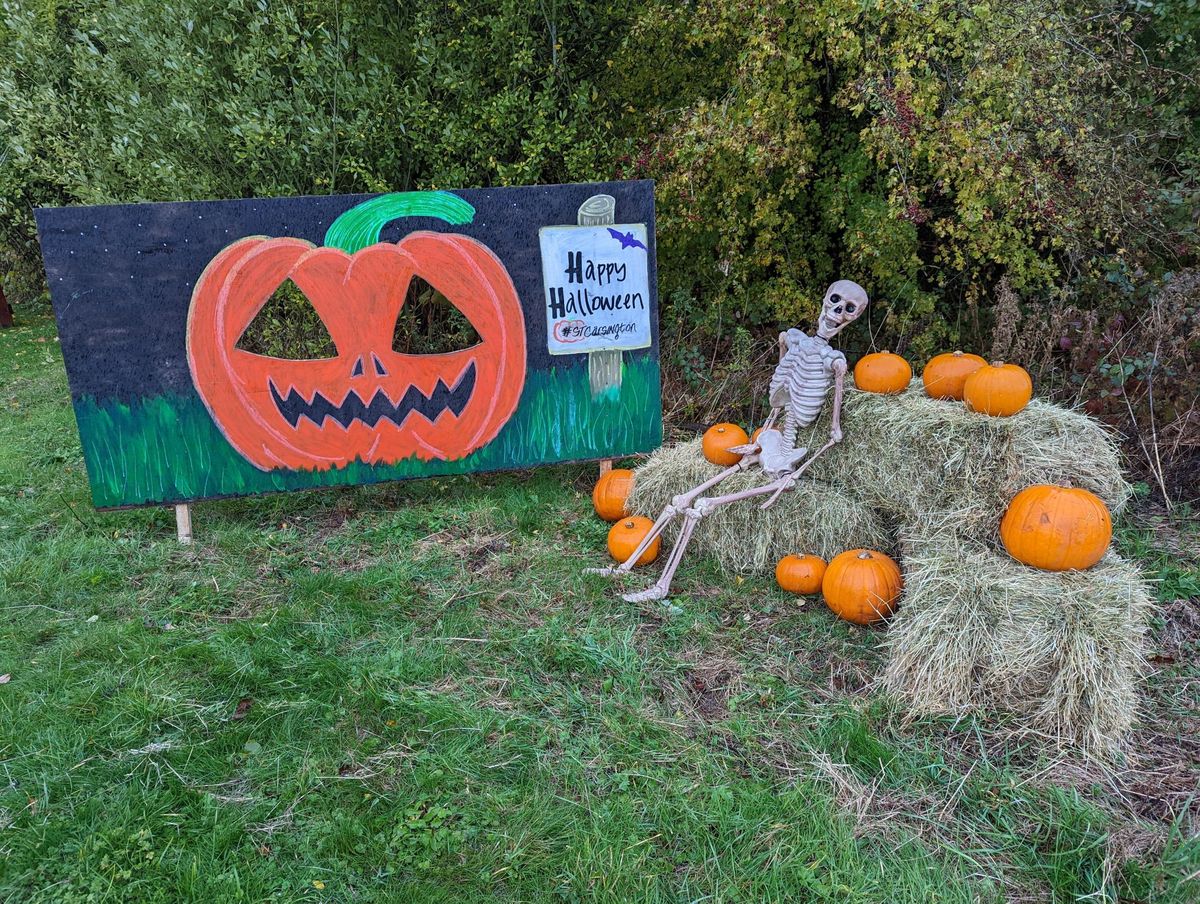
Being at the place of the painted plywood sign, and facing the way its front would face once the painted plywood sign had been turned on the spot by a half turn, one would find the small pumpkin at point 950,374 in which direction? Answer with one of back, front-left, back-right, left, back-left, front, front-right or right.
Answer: back-right

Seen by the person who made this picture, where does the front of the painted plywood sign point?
facing the viewer

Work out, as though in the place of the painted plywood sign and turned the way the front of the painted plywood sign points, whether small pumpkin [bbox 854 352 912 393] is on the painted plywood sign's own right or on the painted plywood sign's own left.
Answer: on the painted plywood sign's own left

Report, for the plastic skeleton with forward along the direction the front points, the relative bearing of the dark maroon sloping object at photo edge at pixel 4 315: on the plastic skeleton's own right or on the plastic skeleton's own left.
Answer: on the plastic skeleton's own right

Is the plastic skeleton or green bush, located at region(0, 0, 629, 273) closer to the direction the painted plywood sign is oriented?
the plastic skeleton

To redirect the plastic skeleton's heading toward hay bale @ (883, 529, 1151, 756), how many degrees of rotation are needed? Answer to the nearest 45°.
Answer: approximately 90° to its left

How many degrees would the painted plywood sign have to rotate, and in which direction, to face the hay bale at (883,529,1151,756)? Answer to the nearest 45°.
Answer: approximately 45° to its left

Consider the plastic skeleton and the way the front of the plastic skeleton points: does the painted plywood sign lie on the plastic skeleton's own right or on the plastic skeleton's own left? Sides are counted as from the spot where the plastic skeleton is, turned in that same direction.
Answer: on the plastic skeleton's own right

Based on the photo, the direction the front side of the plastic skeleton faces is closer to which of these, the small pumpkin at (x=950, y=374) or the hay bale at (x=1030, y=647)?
the hay bale

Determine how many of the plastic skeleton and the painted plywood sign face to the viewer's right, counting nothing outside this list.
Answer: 0

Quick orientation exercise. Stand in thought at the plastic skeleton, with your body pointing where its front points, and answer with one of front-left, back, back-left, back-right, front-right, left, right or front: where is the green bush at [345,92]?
right
